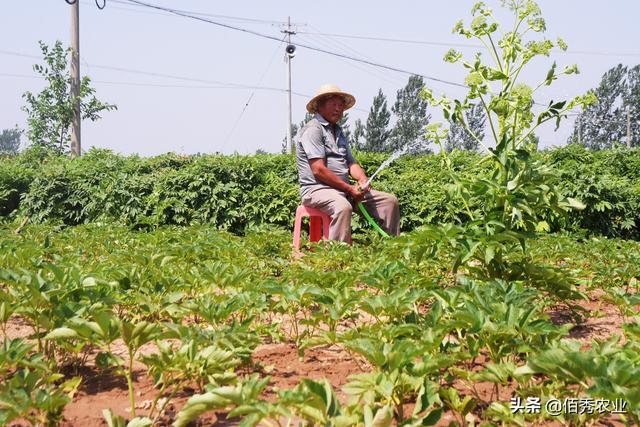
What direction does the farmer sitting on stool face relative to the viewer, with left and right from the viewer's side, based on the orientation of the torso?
facing the viewer and to the right of the viewer

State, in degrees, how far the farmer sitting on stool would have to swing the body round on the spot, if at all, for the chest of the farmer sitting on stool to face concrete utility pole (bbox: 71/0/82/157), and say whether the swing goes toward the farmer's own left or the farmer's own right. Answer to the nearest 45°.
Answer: approximately 180°

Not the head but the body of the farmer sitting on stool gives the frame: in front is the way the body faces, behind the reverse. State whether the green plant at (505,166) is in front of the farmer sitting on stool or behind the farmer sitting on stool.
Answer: in front
